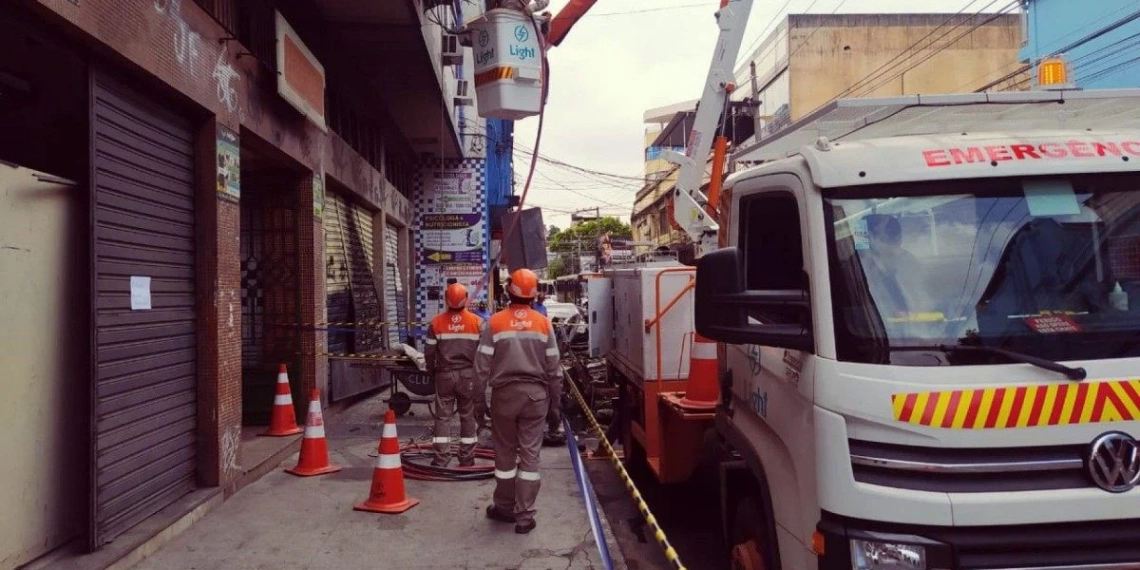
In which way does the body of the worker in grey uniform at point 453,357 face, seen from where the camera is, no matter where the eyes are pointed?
away from the camera

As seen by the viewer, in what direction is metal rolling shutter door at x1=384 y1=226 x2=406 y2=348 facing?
to the viewer's right

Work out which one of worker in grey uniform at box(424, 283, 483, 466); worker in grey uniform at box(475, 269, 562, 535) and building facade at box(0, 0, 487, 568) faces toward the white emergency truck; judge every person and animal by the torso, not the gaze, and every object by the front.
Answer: the building facade

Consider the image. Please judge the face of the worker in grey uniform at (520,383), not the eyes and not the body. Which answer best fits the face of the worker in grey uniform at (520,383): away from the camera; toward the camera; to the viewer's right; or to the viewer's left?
away from the camera

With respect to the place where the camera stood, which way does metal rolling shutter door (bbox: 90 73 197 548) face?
facing the viewer and to the right of the viewer

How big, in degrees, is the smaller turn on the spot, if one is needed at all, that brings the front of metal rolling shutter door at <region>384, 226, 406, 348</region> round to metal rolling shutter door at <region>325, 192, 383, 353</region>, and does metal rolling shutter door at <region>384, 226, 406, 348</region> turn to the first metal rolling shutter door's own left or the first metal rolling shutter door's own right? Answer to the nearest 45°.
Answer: approximately 90° to the first metal rolling shutter door's own right

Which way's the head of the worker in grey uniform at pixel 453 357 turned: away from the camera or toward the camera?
away from the camera

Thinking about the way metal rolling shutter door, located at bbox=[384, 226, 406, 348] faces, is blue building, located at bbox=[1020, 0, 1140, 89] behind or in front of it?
in front

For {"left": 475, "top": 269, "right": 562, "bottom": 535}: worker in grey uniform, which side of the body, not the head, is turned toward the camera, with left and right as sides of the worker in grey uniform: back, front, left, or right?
back

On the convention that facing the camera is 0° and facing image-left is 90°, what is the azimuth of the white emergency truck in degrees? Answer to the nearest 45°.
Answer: approximately 0°
